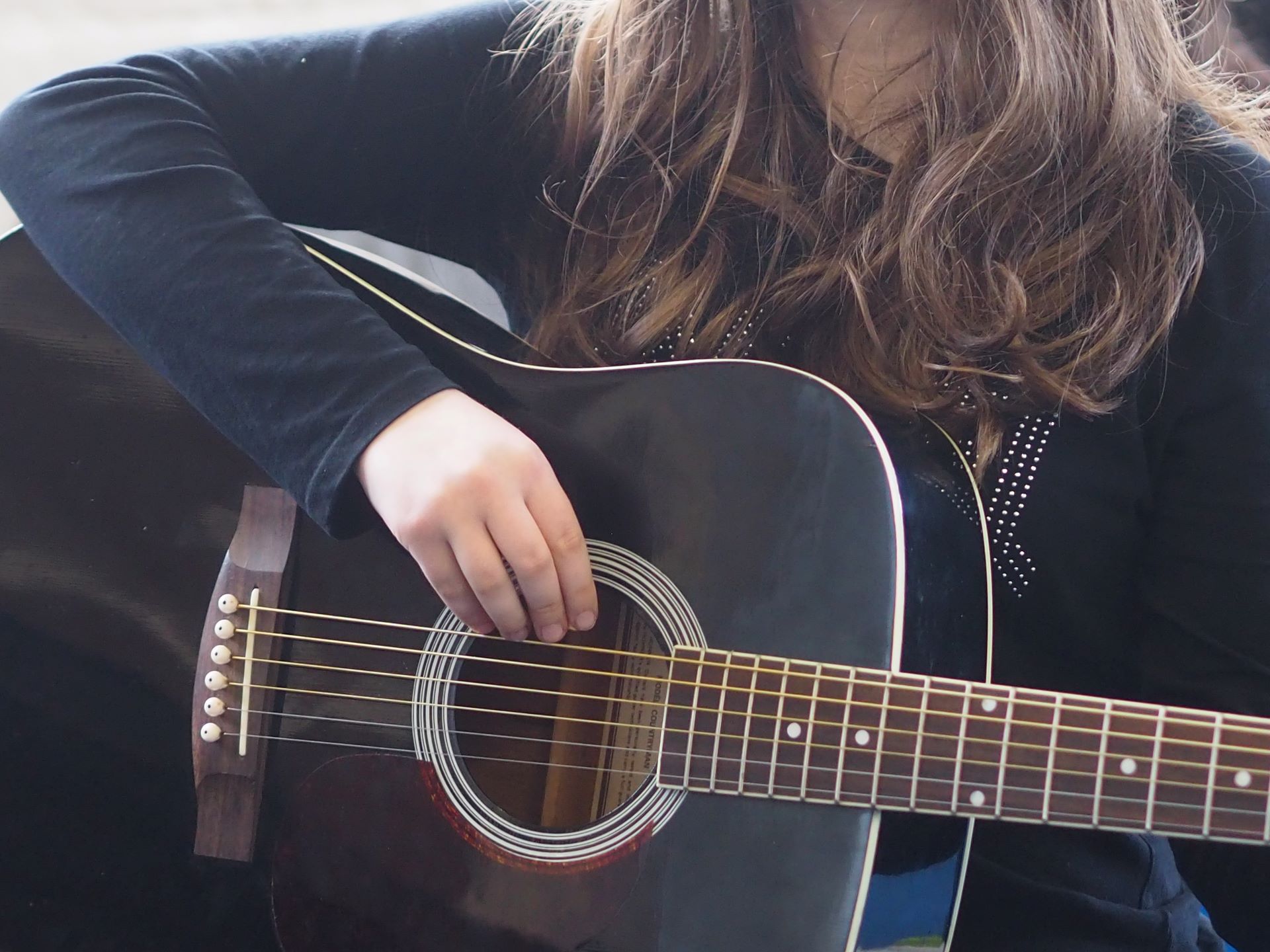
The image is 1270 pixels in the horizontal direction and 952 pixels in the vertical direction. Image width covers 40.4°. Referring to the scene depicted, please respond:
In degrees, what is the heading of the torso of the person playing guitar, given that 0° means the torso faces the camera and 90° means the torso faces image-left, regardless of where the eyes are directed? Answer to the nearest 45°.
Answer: approximately 0°
